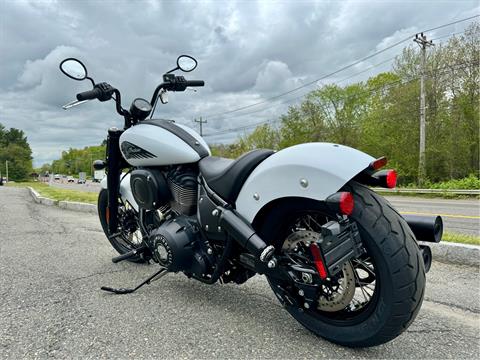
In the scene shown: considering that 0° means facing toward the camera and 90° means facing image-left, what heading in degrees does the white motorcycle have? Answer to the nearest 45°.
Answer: approximately 135°

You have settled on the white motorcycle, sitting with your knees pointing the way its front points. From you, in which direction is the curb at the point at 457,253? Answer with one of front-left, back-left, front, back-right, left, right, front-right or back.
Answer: right
